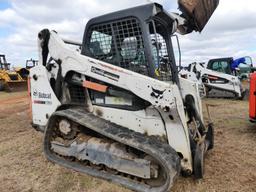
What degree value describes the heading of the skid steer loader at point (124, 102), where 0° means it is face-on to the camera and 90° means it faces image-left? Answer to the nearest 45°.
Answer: approximately 315°

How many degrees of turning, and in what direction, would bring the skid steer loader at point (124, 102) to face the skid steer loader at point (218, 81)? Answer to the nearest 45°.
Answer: approximately 90° to its left

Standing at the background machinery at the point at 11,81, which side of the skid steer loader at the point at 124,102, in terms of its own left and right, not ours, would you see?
back
